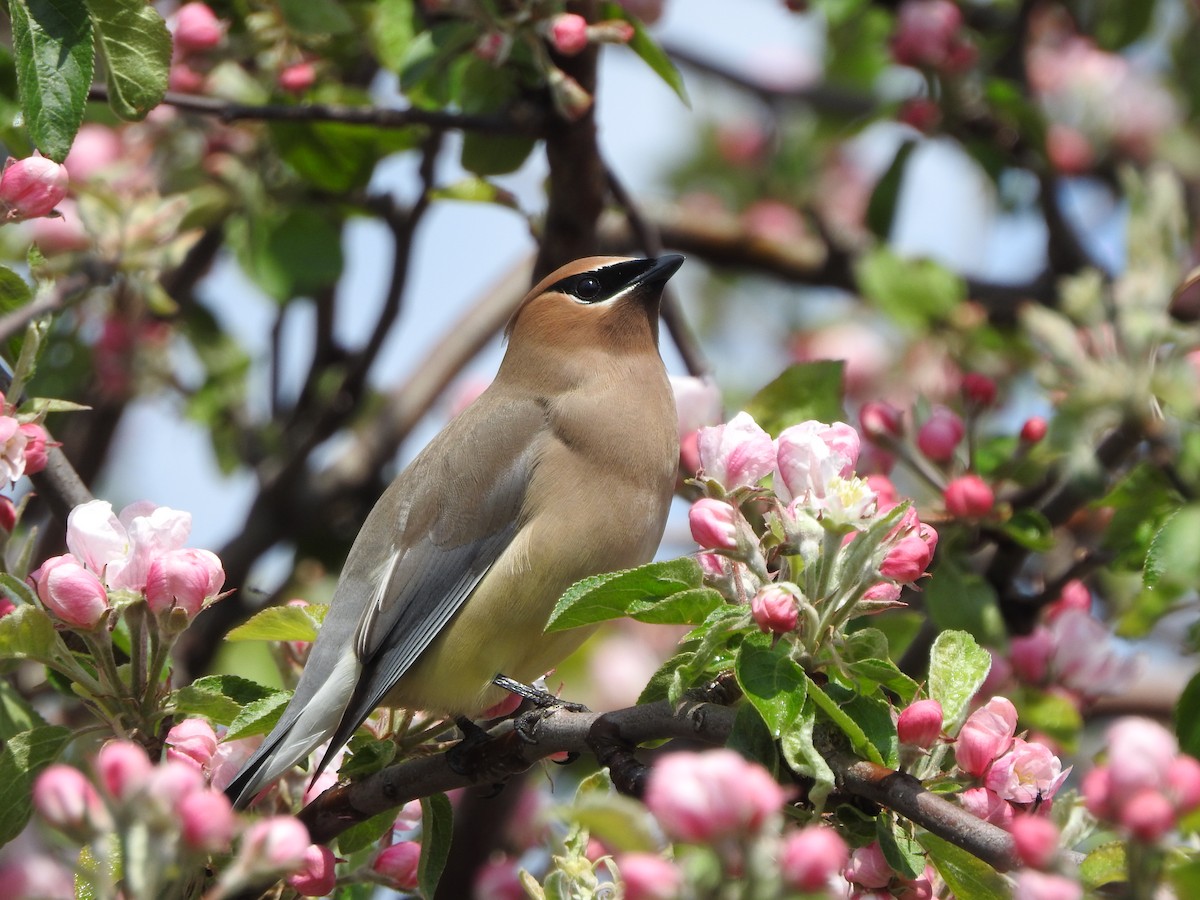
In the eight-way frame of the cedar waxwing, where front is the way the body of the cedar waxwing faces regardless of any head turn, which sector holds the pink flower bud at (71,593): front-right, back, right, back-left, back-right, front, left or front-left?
back-right

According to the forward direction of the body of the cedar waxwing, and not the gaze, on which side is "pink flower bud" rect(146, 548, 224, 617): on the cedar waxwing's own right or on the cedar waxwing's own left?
on the cedar waxwing's own right

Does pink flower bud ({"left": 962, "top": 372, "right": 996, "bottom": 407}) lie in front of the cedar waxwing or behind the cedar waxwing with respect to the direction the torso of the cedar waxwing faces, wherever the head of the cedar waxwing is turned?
in front

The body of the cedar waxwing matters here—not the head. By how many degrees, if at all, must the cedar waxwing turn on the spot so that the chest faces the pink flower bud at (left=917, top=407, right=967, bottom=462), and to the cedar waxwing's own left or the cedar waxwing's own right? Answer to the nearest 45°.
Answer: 0° — it already faces it

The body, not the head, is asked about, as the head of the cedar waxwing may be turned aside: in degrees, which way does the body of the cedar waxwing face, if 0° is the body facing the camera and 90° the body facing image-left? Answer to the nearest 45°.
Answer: approximately 270°

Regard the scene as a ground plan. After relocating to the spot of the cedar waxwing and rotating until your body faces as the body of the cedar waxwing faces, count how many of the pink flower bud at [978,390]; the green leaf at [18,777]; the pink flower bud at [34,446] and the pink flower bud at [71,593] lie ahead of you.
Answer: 1

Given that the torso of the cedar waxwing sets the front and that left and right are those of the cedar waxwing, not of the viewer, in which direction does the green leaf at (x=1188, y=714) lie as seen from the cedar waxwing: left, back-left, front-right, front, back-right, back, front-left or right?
front-right

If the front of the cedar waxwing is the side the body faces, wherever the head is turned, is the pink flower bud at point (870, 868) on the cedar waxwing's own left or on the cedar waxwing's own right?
on the cedar waxwing's own right

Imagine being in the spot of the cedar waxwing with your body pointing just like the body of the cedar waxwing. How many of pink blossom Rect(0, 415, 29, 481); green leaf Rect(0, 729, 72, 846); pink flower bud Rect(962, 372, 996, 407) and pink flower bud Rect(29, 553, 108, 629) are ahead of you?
1

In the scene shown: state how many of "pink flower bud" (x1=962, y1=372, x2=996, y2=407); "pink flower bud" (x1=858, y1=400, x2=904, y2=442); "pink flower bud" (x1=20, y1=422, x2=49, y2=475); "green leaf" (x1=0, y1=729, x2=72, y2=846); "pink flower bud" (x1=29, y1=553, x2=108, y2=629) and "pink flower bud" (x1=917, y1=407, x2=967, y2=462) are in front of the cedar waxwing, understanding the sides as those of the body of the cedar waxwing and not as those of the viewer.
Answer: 3

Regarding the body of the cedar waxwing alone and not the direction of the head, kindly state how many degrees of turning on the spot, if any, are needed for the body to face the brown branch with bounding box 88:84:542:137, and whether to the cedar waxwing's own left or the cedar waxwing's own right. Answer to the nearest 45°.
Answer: approximately 135° to the cedar waxwing's own left
